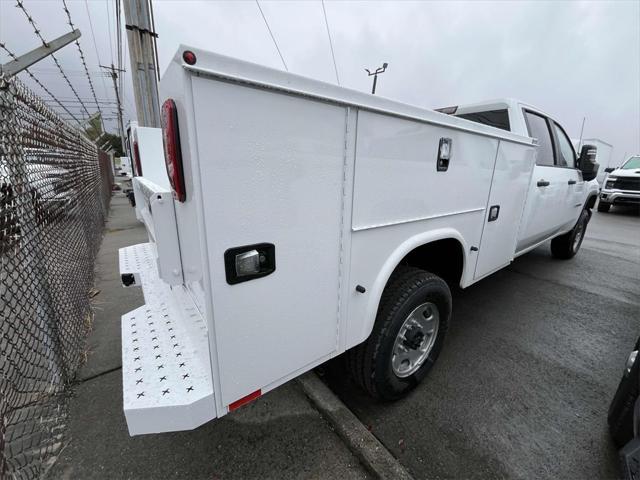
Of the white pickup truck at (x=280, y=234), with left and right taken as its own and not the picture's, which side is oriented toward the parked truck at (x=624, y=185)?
front

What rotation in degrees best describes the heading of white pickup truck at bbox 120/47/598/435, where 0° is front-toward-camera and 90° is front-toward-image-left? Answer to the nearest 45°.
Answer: approximately 225°

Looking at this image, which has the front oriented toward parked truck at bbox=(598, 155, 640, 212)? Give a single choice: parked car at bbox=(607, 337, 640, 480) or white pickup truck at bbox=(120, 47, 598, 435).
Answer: the white pickup truck

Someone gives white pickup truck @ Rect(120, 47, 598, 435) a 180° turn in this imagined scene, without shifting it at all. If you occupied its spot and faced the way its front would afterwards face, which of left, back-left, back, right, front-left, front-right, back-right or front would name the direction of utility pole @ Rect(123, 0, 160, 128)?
right
